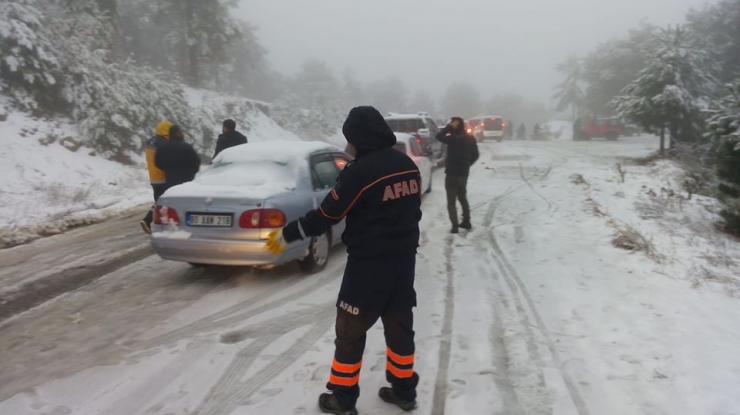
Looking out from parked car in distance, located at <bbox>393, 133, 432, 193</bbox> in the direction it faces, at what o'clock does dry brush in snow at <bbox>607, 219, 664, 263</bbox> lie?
The dry brush in snow is roughly at 5 o'clock from the parked car in distance.

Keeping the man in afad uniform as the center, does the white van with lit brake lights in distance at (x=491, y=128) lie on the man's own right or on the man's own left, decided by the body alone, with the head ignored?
on the man's own right

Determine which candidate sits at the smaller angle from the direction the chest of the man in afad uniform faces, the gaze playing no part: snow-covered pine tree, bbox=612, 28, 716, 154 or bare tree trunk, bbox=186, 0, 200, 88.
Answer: the bare tree trunk

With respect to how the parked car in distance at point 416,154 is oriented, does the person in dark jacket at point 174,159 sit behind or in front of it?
behind

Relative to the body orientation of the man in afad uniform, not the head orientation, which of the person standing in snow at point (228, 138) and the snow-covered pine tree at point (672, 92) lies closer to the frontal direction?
the person standing in snow

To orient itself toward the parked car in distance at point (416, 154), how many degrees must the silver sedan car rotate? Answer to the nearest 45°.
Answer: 0° — it already faces it

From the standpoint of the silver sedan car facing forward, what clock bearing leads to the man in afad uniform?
The man in afad uniform is roughly at 4 o'clock from the silver sedan car.

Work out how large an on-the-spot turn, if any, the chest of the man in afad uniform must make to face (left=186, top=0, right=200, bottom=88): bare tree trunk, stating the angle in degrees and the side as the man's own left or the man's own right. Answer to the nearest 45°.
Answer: approximately 45° to the man's own right

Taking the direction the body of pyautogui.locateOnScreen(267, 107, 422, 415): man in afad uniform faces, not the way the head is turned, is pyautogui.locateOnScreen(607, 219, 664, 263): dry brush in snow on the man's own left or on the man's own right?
on the man's own right

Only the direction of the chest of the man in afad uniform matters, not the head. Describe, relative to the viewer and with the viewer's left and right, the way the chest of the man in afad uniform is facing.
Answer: facing away from the viewer and to the left of the viewer

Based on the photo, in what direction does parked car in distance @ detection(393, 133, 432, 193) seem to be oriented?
away from the camera
